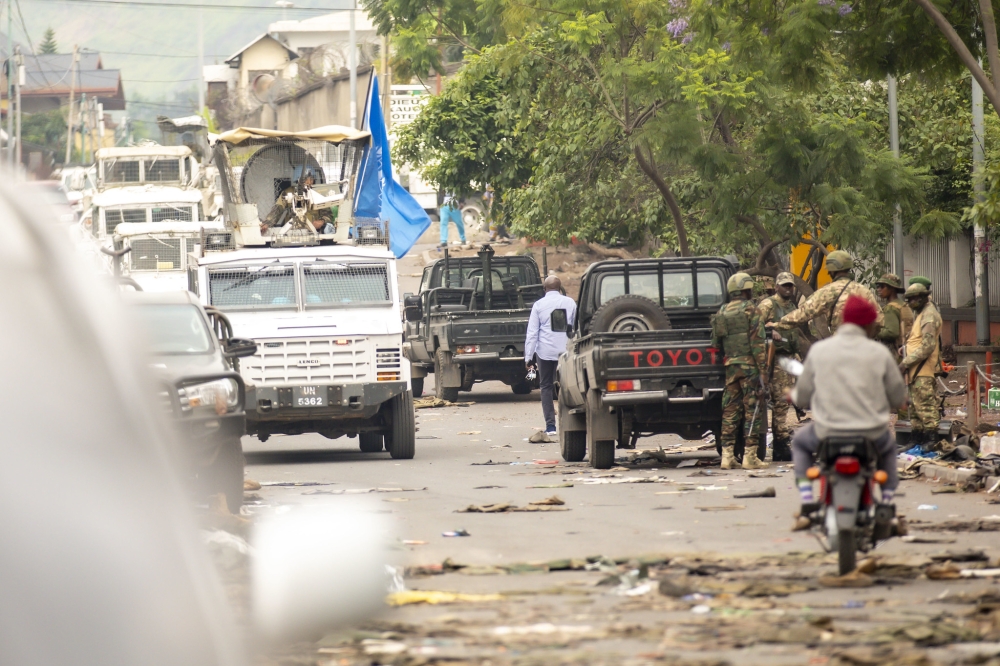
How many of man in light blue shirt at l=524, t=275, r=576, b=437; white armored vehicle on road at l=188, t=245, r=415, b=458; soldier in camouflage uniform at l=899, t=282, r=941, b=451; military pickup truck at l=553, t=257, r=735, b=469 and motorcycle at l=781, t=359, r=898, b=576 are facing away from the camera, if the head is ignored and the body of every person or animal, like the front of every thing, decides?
3

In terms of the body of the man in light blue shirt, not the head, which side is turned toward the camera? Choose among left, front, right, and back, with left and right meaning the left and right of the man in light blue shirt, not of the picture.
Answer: back

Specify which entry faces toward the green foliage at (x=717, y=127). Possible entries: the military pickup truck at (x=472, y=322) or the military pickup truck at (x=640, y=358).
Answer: the military pickup truck at (x=640, y=358)

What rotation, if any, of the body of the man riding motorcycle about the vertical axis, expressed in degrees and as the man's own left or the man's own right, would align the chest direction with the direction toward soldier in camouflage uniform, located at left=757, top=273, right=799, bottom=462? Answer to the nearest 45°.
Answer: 0° — they already face them

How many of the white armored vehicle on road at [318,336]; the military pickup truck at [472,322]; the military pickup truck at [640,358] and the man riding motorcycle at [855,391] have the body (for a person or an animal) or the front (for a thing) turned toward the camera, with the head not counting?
1

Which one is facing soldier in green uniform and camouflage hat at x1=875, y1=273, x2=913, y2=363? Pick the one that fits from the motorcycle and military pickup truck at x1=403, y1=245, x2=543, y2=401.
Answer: the motorcycle

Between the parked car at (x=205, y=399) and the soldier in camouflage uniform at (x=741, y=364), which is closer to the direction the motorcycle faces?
the soldier in camouflage uniform

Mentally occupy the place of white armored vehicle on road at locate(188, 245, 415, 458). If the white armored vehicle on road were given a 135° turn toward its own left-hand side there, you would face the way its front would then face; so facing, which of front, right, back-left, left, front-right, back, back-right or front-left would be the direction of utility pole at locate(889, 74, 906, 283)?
front

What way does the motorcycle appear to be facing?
away from the camera

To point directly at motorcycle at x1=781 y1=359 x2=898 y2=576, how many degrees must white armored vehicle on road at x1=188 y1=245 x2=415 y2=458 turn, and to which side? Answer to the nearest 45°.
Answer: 0° — it already faces it

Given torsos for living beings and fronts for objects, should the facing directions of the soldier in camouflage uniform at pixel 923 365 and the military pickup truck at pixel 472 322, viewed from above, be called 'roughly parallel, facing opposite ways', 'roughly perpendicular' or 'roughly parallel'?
roughly perpendicular

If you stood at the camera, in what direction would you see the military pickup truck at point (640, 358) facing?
facing away from the viewer

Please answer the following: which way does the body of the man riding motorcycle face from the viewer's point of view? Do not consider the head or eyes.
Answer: away from the camera

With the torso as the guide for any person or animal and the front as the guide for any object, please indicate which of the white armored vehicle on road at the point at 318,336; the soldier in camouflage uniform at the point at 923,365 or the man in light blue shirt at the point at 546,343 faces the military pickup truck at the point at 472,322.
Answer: the man in light blue shirt

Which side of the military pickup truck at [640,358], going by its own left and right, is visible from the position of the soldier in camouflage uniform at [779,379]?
right

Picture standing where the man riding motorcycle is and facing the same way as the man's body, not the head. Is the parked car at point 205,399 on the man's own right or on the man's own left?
on the man's own left
